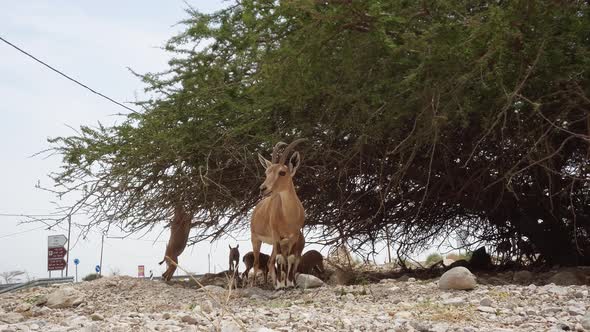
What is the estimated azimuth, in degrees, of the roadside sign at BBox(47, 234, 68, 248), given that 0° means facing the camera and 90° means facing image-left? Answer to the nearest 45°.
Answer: approximately 0°

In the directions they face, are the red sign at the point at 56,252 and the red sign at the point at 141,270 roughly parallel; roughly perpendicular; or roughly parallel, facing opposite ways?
roughly parallel

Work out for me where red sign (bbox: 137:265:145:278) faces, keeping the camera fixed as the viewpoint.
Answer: facing the viewer

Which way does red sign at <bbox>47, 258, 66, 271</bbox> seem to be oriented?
toward the camera

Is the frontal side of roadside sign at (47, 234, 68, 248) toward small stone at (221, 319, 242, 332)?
yes

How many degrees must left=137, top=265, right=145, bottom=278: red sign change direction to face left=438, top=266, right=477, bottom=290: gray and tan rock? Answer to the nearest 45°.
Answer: approximately 45° to its left

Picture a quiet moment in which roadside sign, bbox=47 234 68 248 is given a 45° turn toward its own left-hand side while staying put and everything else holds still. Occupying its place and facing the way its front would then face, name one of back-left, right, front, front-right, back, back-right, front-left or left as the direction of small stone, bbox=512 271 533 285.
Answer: front

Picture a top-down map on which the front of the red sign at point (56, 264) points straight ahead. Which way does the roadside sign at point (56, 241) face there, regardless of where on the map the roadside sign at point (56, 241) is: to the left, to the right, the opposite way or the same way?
the same way

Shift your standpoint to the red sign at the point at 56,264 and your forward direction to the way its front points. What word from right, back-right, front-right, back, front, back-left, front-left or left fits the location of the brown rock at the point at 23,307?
front

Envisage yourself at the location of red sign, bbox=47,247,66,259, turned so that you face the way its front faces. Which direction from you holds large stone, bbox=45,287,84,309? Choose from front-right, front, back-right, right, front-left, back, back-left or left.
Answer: front

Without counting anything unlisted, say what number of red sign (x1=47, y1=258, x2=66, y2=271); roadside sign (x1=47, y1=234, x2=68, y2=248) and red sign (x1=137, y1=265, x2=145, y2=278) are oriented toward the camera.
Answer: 3

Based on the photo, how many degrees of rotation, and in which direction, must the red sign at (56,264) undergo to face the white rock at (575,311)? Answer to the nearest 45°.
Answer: approximately 45° to its left

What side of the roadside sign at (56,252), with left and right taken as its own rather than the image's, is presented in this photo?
front
